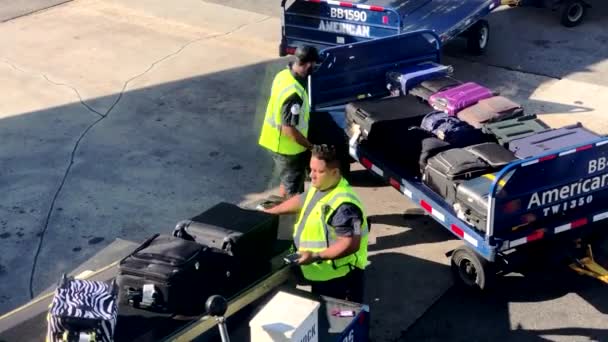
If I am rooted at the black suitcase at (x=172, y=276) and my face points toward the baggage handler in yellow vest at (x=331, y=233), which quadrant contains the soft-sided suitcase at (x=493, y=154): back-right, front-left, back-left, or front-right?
front-left

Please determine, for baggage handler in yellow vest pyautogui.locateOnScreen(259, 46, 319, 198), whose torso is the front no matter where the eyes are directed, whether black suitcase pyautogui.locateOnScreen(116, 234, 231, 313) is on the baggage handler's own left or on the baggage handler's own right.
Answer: on the baggage handler's own right

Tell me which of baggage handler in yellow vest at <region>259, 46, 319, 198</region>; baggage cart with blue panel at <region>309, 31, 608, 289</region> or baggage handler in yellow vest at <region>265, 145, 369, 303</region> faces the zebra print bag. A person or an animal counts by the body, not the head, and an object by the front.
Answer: baggage handler in yellow vest at <region>265, 145, 369, 303</region>

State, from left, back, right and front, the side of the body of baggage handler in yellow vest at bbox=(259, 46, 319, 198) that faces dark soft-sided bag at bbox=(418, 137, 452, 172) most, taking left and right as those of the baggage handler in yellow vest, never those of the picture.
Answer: front

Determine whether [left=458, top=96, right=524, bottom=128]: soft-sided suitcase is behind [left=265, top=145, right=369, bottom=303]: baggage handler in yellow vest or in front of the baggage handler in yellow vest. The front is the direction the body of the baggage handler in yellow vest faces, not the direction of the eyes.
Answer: behind

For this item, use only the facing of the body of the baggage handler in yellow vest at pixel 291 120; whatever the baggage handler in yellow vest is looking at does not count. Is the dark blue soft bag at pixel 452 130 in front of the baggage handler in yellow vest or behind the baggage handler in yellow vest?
in front

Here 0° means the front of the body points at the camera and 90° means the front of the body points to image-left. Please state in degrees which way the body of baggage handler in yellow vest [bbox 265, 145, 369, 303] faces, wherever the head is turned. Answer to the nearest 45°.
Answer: approximately 45°

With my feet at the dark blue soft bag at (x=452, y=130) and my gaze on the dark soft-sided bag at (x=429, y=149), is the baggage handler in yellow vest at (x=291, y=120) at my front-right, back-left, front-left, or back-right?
front-right

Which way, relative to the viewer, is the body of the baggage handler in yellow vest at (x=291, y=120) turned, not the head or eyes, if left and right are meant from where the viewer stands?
facing to the right of the viewer

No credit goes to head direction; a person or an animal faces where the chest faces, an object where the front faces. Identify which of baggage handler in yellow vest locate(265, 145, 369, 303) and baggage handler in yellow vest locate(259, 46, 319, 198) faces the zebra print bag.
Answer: baggage handler in yellow vest locate(265, 145, 369, 303)

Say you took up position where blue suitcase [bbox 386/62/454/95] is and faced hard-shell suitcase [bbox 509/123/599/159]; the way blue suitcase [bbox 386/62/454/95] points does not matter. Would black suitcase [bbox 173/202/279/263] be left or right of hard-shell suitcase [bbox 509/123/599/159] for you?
right

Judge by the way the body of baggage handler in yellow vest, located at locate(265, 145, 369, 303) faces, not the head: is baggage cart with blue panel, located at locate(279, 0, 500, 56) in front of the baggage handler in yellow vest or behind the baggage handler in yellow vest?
behind

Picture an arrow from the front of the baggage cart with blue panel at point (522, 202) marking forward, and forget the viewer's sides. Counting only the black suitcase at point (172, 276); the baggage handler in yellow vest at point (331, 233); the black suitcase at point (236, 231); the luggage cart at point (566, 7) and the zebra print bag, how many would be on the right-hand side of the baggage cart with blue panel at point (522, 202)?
4

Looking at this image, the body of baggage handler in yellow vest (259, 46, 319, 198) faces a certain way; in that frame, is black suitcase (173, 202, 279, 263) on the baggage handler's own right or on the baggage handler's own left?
on the baggage handler's own right

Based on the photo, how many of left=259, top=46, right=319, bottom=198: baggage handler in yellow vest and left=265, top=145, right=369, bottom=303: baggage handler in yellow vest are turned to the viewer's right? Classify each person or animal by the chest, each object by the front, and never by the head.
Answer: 1
